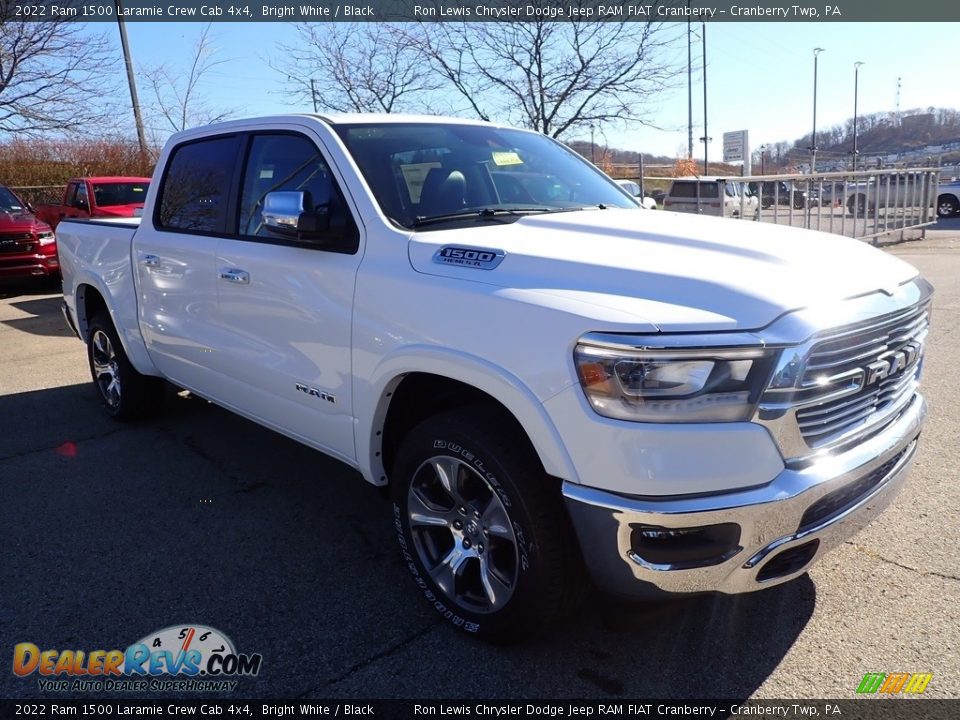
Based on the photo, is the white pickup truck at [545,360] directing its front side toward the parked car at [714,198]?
no

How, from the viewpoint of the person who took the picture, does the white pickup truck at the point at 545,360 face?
facing the viewer and to the right of the viewer

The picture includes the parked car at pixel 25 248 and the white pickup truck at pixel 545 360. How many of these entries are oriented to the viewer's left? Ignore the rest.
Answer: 0

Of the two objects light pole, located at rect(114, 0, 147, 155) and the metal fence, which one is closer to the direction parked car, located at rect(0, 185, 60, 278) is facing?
the metal fence

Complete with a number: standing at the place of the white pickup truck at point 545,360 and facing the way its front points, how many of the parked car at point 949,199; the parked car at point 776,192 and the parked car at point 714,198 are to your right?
0

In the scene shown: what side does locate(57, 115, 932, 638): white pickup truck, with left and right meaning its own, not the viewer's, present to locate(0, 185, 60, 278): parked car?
back

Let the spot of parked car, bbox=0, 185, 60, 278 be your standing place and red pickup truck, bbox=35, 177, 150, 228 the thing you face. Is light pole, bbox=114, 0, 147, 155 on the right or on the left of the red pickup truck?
left

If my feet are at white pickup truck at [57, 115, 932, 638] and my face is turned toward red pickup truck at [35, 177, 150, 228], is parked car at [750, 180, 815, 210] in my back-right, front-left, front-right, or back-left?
front-right

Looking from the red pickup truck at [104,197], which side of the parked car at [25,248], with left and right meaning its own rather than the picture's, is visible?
left

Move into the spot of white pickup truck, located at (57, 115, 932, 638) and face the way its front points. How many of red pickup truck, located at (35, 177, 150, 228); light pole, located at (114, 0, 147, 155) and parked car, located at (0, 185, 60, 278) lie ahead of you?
0

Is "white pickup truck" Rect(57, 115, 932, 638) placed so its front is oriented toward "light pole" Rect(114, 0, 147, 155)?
no

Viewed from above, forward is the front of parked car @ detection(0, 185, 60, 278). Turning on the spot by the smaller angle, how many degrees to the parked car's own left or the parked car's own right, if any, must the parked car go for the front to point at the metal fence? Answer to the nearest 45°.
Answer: approximately 45° to the parked car's own left

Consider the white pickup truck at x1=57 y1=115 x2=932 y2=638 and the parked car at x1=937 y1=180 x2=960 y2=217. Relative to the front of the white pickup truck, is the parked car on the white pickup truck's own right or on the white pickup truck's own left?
on the white pickup truck's own left
